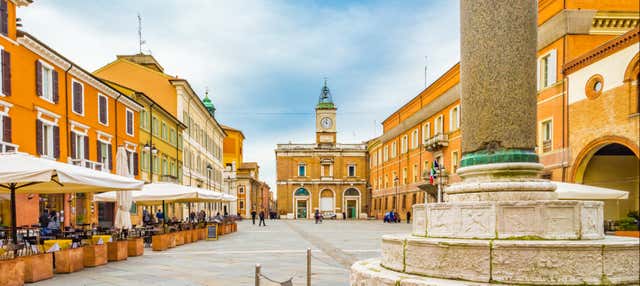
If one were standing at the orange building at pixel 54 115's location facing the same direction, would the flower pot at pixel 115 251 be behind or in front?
in front

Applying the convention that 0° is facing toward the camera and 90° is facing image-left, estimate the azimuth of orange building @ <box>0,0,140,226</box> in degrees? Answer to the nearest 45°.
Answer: approximately 315°

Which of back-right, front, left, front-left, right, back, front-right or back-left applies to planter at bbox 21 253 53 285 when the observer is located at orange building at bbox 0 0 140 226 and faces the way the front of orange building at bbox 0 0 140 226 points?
front-right

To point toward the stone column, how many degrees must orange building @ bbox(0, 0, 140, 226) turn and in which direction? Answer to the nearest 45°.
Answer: approximately 45° to its right

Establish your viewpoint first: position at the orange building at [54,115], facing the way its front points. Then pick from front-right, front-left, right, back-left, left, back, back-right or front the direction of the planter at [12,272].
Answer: front-right

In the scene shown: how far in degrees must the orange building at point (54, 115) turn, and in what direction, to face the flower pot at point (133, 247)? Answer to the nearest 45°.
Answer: approximately 45° to its right
